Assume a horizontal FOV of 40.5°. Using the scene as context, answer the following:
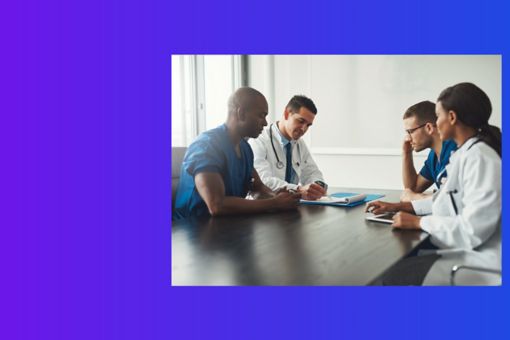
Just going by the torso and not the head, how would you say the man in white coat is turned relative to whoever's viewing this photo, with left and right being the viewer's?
facing the viewer and to the right of the viewer

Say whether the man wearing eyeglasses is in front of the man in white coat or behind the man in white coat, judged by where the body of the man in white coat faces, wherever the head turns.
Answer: in front

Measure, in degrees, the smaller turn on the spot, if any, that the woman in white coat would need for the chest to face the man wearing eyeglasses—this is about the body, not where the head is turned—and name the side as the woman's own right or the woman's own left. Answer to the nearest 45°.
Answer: approximately 90° to the woman's own right

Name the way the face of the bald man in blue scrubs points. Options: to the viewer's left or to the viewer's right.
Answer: to the viewer's right

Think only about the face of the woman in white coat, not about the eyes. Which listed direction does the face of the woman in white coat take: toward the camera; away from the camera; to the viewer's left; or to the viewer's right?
to the viewer's left

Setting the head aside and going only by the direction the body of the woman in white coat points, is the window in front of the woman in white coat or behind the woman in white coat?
in front

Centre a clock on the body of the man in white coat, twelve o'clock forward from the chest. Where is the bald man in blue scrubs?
The bald man in blue scrubs is roughly at 2 o'clock from the man in white coat.

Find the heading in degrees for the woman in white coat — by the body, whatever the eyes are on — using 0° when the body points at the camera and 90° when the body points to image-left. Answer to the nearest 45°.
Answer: approximately 90°

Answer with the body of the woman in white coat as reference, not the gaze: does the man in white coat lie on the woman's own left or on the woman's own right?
on the woman's own right
